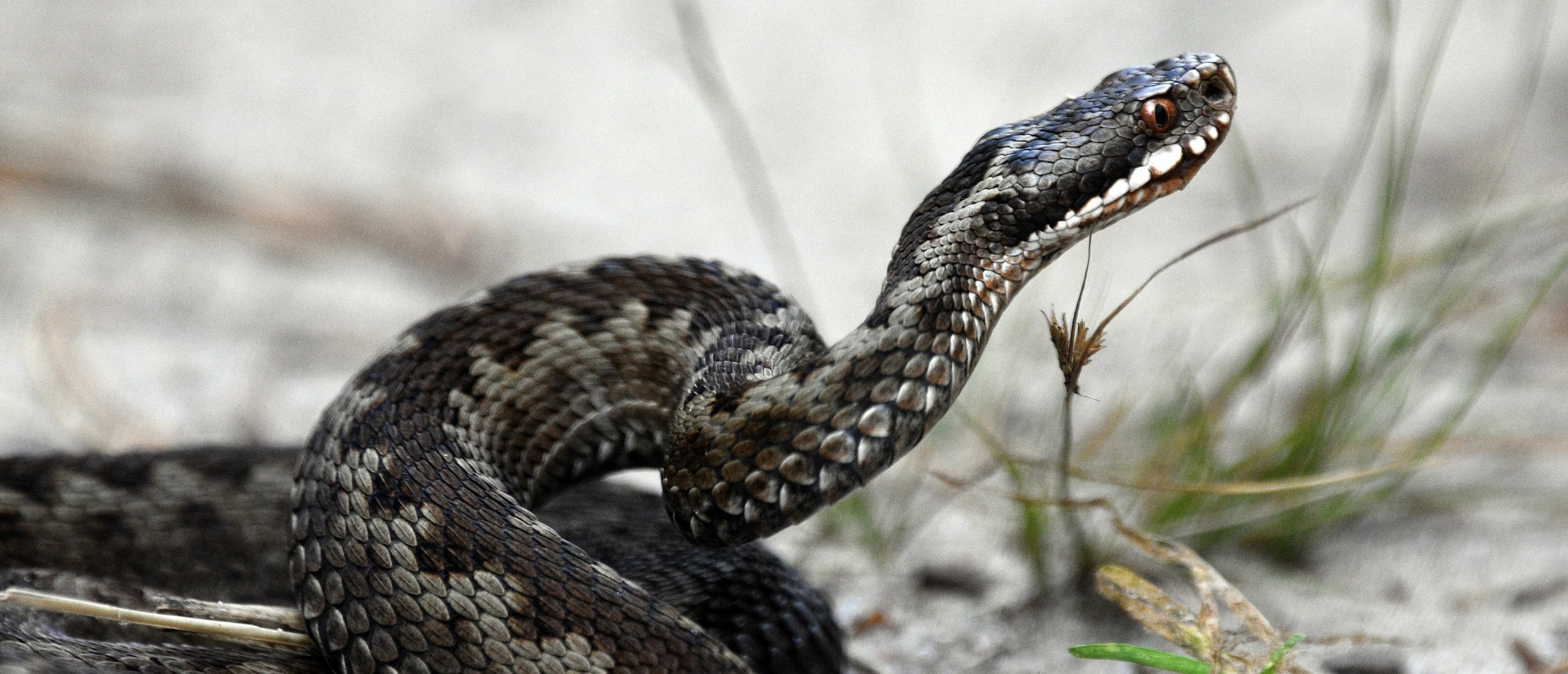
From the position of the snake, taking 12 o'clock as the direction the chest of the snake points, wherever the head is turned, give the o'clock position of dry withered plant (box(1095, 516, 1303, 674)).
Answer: The dry withered plant is roughly at 1 o'clock from the snake.

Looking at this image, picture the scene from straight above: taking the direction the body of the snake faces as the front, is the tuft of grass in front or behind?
in front

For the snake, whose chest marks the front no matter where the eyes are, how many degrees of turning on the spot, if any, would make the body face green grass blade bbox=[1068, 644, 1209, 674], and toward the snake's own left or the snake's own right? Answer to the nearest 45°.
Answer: approximately 45° to the snake's own right

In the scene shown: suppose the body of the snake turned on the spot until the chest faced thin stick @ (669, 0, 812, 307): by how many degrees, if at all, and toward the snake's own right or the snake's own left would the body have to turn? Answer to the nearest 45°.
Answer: approximately 90° to the snake's own left

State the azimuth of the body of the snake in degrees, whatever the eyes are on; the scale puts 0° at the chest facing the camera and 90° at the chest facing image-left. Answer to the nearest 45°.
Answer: approximately 270°
